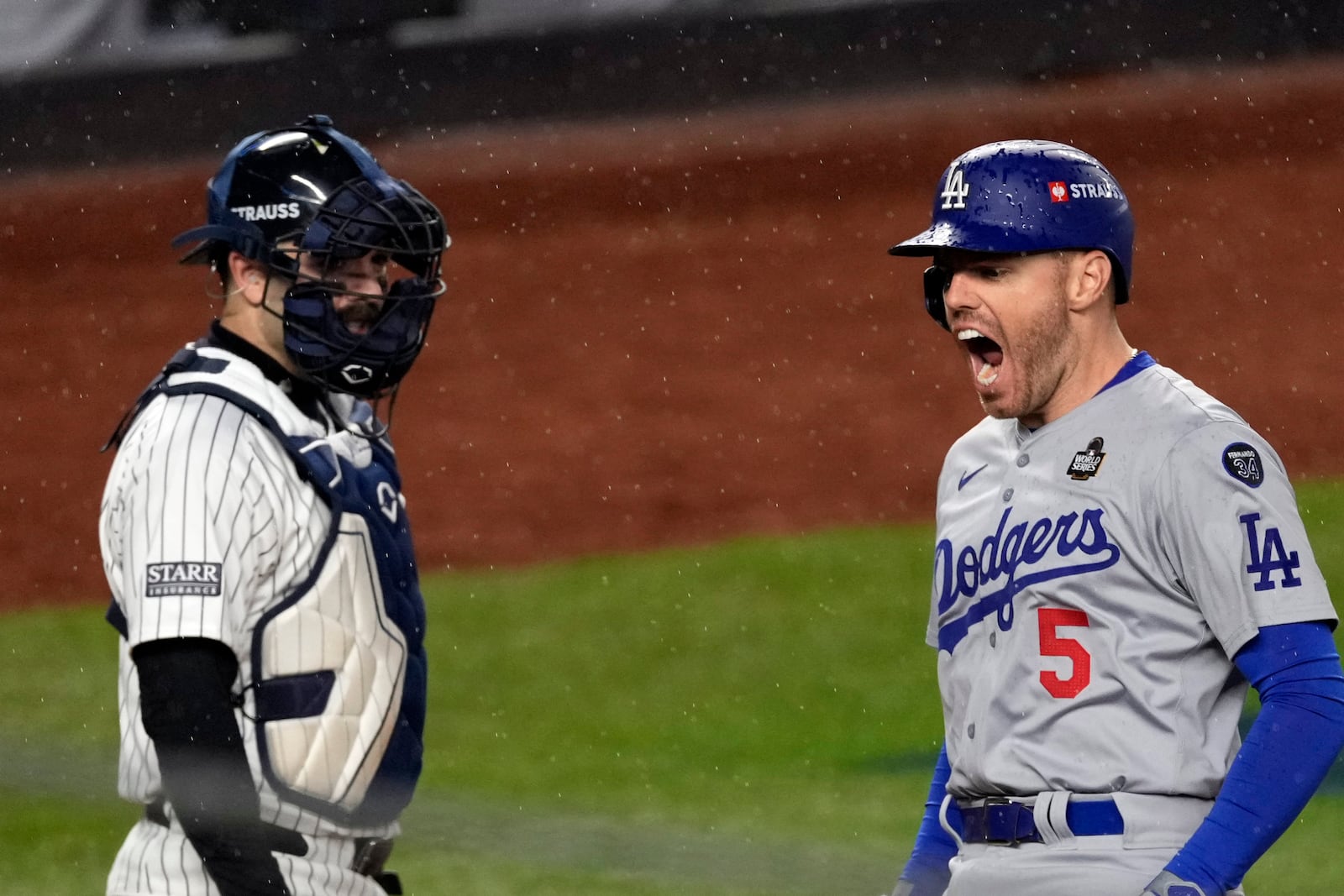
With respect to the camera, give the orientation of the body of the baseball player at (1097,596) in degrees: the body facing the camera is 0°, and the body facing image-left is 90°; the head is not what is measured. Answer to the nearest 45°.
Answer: approximately 45°

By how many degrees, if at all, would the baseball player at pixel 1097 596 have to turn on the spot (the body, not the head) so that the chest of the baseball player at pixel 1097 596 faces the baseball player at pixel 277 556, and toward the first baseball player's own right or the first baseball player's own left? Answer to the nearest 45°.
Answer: approximately 45° to the first baseball player's own right

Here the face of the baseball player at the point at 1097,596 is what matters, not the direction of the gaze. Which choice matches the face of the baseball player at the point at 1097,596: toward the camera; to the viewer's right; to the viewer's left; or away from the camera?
to the viewer's left

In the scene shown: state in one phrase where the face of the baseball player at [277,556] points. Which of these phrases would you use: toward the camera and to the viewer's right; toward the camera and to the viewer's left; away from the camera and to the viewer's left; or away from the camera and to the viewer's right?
toward the camera and to the viewer's right
